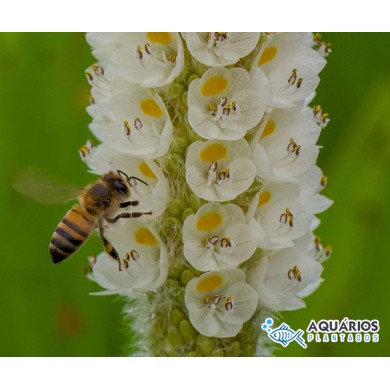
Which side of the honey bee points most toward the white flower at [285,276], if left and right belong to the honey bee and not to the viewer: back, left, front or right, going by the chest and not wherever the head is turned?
front

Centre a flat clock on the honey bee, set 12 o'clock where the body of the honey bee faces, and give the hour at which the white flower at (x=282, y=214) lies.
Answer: The white flower is roughly at 12 o'clock from the honey bee.

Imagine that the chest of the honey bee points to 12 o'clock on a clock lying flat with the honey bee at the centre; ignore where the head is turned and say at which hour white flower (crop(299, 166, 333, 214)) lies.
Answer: The white flower is roughly at 12 o'clock from the honey bee.

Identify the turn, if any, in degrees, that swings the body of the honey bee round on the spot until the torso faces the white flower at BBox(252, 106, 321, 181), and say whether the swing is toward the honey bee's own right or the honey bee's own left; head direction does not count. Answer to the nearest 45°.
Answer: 0° — it already faces it

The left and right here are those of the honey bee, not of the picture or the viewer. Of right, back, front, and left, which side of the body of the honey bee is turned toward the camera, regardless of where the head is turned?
right

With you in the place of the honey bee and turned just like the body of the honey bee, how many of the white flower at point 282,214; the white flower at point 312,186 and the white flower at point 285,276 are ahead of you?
3
